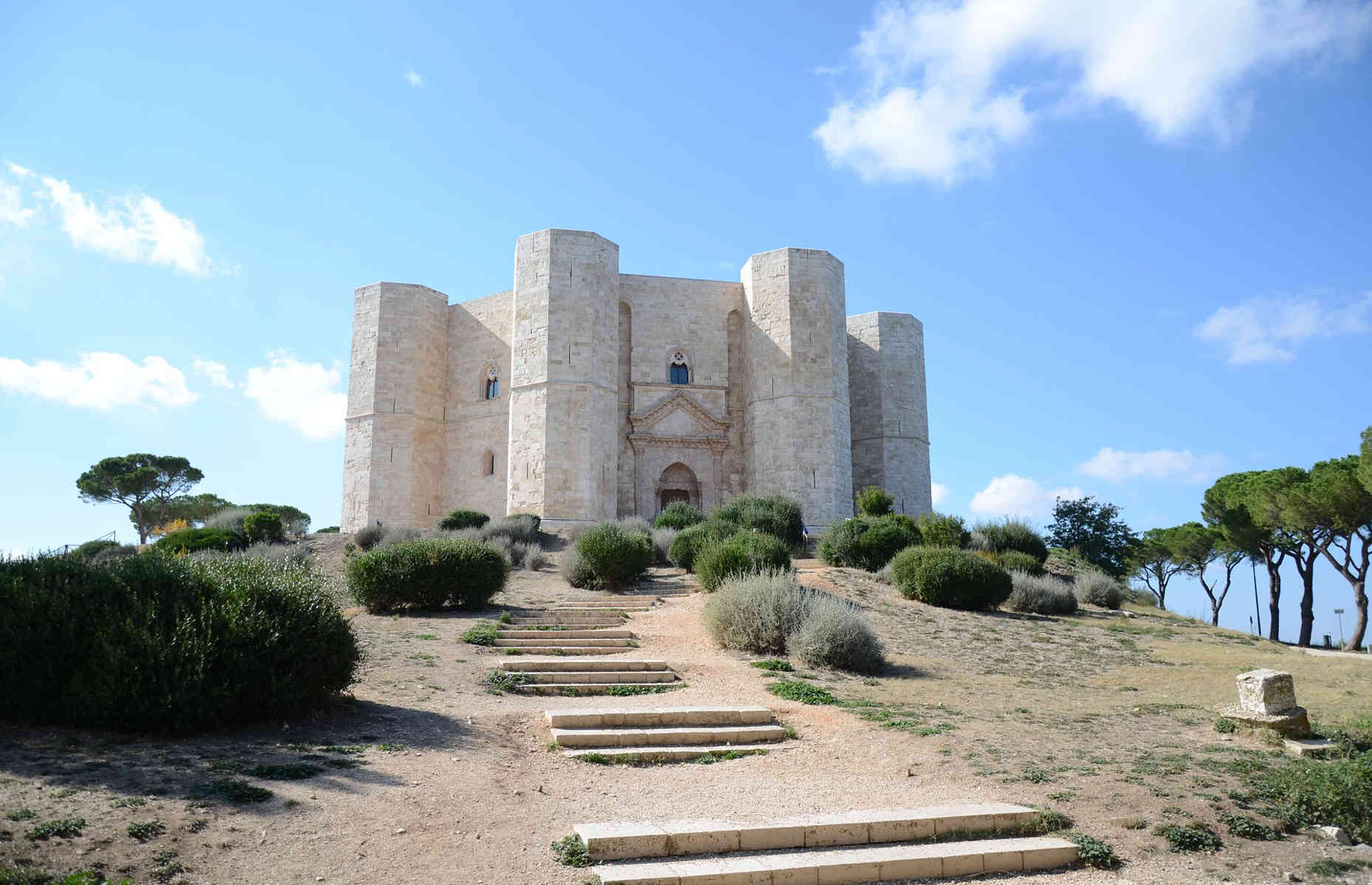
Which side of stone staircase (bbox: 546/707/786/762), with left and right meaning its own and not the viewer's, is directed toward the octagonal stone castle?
back

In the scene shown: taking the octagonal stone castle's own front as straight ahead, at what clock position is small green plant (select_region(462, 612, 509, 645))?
The small green plant is roughly at 12 o'clock from the octagonal stone castle.

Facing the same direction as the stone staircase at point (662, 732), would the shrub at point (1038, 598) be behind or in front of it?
behind

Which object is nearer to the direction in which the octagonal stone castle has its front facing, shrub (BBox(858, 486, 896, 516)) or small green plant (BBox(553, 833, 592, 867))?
the small green plant

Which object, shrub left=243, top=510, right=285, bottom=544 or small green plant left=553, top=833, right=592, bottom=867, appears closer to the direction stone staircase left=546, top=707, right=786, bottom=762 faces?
the small green plant

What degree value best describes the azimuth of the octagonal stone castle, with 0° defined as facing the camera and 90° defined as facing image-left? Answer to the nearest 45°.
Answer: approximately 0°

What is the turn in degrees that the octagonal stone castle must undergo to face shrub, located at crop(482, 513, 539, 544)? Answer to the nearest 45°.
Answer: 0° — it already faces it

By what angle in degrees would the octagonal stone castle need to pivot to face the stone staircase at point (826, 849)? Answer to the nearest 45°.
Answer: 0° — it already faces it

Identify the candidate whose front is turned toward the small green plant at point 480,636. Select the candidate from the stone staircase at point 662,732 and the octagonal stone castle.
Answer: the octagonal stone castle

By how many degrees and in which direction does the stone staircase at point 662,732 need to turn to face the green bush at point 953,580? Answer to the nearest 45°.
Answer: approximately 135° to its left

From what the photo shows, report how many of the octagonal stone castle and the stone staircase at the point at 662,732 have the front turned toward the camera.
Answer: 2

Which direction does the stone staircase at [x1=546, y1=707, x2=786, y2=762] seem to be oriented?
toward the camera

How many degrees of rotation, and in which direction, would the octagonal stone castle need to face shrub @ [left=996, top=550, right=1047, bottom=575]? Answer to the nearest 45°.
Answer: approximately 45° to its left

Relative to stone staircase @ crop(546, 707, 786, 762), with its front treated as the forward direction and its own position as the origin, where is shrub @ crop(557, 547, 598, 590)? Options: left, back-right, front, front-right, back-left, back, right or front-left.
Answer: back

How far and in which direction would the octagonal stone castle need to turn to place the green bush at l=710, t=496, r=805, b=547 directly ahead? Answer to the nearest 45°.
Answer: approximately 45° to its left

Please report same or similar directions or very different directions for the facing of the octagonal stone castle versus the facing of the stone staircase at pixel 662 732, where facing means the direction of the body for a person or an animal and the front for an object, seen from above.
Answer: same or similar directions

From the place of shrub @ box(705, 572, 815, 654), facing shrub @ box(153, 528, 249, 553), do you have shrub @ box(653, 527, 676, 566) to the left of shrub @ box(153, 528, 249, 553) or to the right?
right

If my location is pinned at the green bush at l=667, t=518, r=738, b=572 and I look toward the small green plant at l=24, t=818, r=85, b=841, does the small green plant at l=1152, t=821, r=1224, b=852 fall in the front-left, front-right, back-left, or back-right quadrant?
front-left

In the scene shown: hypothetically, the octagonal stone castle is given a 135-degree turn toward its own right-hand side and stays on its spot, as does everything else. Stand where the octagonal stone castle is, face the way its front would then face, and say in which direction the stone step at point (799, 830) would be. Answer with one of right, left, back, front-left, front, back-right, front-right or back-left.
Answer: back-left
